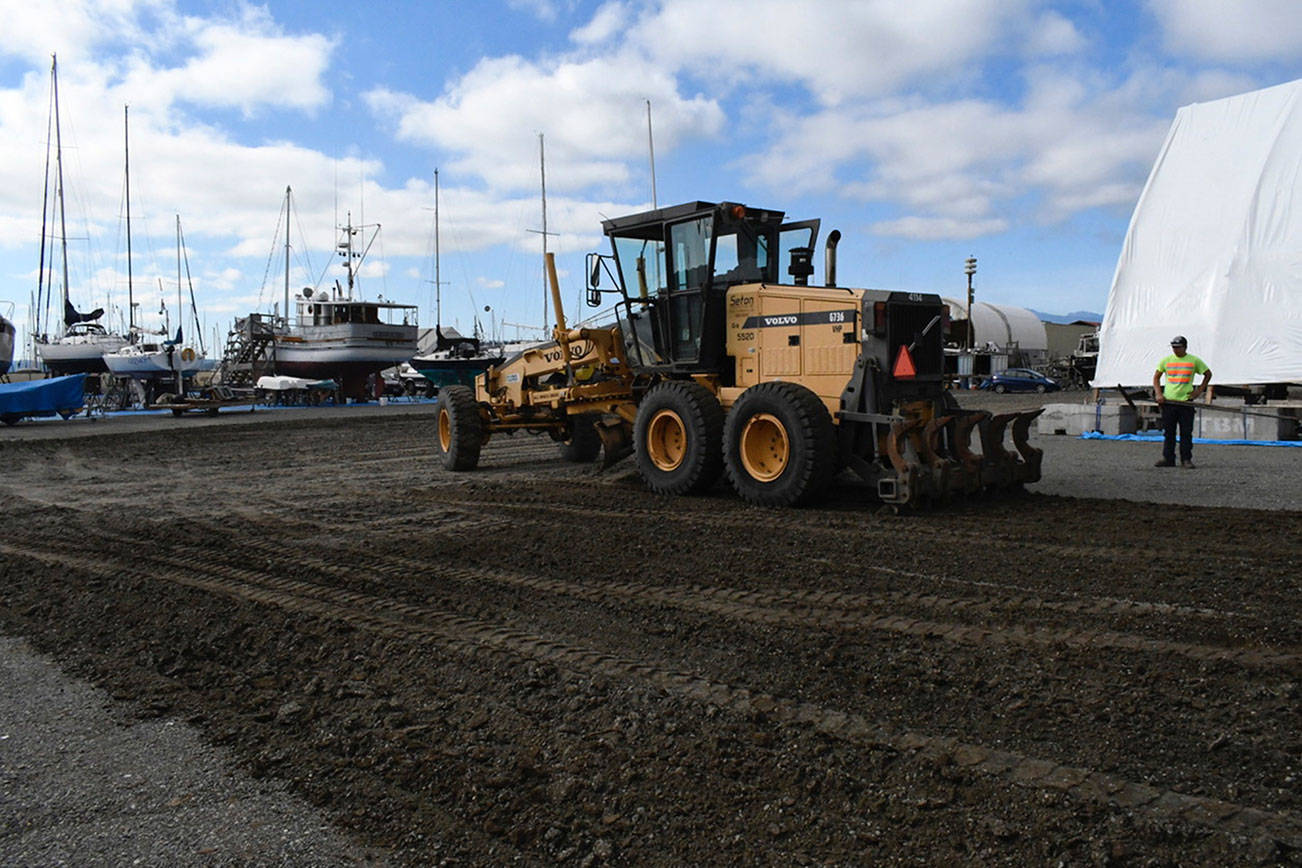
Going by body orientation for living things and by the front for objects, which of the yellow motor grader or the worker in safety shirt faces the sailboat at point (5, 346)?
the yellow motor grader

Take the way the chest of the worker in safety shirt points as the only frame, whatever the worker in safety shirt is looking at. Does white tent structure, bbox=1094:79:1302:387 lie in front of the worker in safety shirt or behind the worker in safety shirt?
behind

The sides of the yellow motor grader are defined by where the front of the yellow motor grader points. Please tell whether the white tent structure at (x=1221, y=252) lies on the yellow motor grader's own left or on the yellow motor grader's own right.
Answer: on the yellow motor grader's own right

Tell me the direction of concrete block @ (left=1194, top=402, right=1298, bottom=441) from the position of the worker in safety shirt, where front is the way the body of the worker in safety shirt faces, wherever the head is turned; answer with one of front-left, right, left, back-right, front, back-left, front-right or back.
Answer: back

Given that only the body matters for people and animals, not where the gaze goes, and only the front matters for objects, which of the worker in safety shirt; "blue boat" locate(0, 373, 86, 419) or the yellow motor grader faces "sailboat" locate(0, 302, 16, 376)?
the yellow motor grader

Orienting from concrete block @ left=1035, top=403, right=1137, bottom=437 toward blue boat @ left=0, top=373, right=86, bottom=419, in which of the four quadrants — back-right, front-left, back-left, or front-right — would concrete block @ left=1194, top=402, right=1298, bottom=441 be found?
back-left

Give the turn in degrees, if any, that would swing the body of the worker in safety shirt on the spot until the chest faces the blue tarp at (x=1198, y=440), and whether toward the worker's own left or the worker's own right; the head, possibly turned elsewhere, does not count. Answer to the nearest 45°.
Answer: approximately 180°

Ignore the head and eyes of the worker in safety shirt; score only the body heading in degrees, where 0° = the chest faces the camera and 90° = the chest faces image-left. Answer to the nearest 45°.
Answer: approximately 0°

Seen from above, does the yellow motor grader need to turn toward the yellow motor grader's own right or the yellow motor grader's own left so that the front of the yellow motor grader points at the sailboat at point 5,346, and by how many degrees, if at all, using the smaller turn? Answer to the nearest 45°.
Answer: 0° — it already faces it
